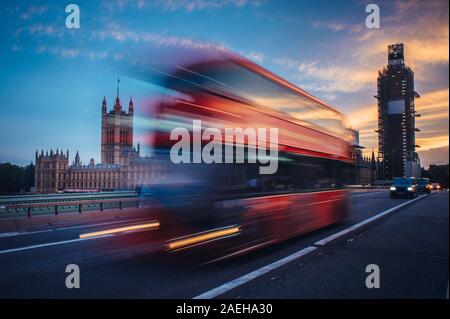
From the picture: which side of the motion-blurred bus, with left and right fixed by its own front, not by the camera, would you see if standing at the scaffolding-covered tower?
back

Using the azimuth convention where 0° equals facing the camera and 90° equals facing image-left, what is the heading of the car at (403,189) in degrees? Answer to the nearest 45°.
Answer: approximately 0°

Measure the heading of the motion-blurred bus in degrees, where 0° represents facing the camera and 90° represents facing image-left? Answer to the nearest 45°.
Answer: approximately 45°
